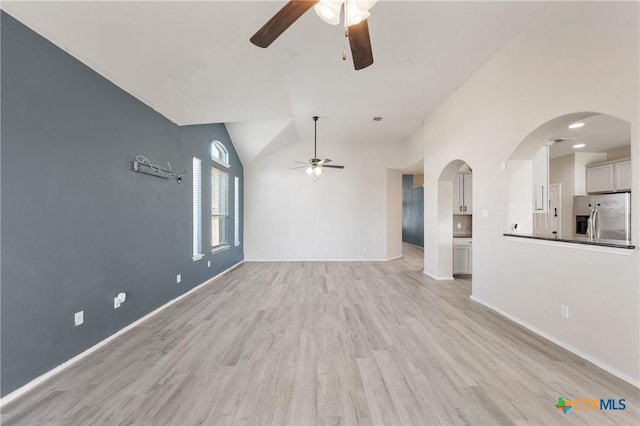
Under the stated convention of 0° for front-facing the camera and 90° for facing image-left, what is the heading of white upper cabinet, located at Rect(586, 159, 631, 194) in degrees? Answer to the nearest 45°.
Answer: approximately 45°

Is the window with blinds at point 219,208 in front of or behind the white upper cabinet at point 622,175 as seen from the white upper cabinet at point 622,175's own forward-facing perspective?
in front

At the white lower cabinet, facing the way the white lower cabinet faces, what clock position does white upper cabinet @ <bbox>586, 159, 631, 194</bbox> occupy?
The white upper cabinet is roughly at 11 o'clock from the white lower cabinet.

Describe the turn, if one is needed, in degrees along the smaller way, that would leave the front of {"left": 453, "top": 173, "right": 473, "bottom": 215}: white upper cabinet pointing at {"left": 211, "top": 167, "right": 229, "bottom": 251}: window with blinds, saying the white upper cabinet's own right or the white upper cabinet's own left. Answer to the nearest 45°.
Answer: approximately 45° to the white upper cabinet's own right

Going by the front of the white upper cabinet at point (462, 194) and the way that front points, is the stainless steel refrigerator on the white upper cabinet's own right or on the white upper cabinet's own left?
on the white upper cabinet's own left

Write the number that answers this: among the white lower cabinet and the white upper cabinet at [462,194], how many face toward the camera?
2

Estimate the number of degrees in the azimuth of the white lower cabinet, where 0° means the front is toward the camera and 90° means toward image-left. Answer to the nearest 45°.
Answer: approximately 0°

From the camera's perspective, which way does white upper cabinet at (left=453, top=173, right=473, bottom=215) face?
toward the camera
